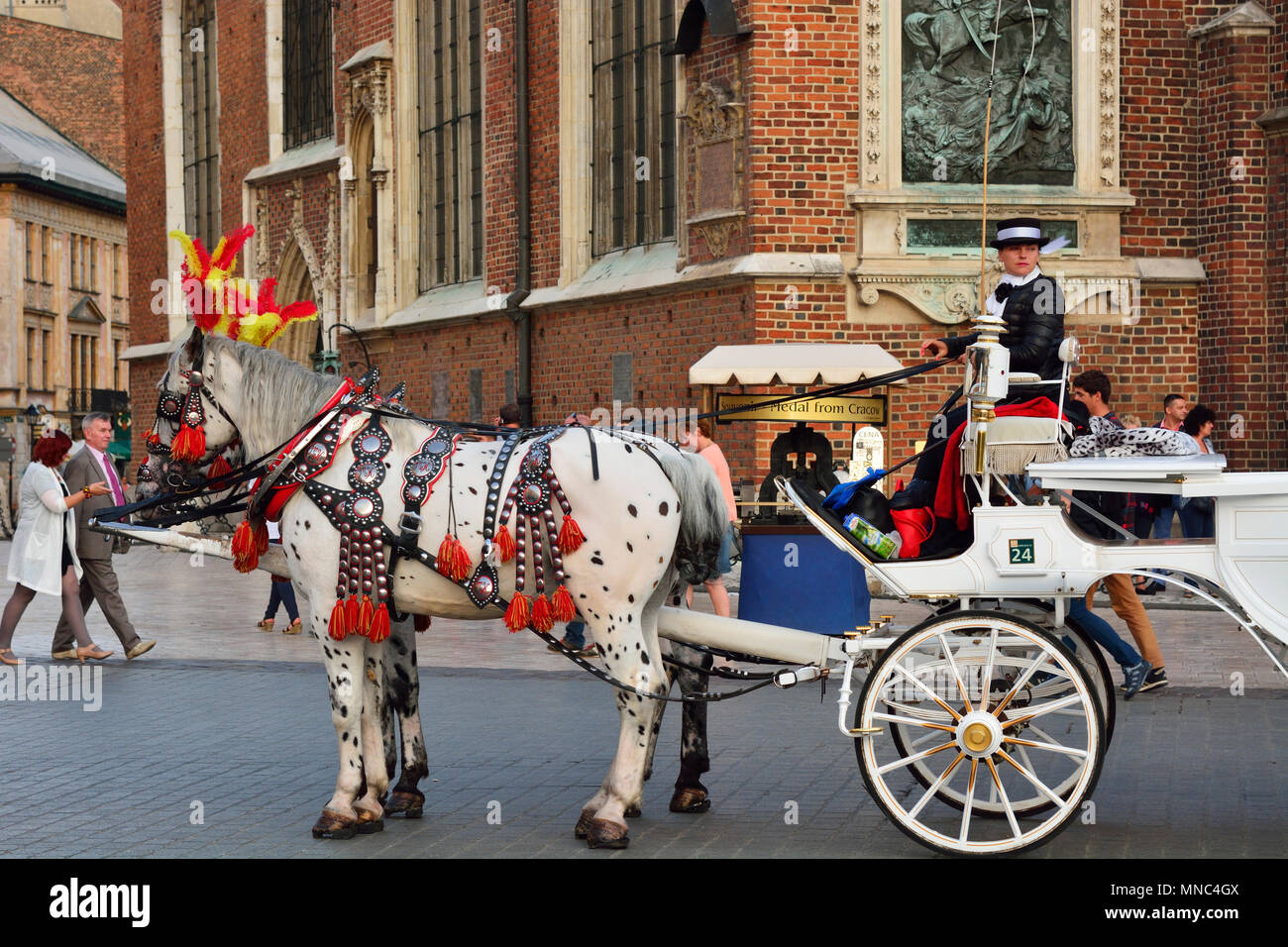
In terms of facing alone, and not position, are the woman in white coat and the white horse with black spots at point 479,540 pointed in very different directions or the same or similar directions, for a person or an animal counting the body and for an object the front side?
very different directions

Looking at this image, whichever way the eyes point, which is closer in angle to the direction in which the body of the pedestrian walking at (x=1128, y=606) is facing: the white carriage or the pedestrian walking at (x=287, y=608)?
the pedestrian walking

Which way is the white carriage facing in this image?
to the viewer's left

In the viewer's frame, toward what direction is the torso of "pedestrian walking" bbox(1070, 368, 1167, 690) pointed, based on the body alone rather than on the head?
to the viewer's left

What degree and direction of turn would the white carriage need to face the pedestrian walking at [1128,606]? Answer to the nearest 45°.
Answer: approximately 90° to its right

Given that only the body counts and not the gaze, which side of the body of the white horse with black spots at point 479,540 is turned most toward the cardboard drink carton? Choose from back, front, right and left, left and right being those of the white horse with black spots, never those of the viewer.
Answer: back

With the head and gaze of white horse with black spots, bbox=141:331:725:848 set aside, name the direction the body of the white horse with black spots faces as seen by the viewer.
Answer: to the viewer's left

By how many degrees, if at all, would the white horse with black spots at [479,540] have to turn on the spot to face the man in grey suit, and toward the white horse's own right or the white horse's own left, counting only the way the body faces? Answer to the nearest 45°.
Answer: approximately 45° to the white horse's own right

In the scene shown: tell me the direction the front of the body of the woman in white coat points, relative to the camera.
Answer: to the viewer's right
